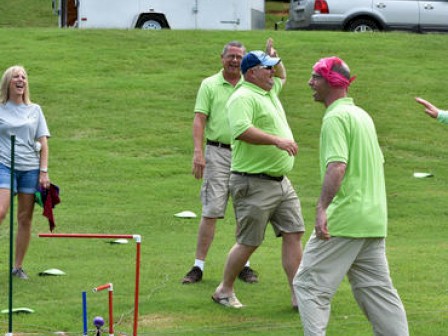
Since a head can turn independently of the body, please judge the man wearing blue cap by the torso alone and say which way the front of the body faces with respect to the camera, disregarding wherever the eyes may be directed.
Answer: to the viewer's right

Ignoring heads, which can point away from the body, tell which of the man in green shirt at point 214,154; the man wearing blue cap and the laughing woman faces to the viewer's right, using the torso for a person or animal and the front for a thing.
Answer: the man wearing blue cap

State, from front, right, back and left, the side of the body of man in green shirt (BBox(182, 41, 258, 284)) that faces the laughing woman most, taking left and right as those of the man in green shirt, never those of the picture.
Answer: right

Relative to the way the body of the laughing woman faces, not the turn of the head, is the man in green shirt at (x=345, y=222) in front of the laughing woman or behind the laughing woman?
in front

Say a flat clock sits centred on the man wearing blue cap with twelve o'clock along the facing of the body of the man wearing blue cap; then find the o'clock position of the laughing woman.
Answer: The laughing woman is roughly at 7 o'clock from the man wearing blue cap.

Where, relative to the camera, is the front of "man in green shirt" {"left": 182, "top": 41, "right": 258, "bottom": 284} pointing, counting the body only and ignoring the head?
toward the camera

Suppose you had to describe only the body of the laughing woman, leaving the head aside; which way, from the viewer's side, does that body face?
toward the camera

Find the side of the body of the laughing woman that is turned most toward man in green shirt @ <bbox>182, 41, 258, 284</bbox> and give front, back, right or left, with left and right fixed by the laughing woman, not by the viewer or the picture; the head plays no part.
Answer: left

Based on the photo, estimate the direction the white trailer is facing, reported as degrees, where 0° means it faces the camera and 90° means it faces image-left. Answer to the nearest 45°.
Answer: approximately 270°

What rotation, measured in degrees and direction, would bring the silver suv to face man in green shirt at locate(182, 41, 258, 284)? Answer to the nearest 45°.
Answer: approximately 90° to its right

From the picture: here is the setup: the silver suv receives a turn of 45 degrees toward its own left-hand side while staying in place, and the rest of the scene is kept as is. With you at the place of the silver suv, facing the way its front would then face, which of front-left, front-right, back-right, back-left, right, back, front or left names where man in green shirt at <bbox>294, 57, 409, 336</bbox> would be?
back-right

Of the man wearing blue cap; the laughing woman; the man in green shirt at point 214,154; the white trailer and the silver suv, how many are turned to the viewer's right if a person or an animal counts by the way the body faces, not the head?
3

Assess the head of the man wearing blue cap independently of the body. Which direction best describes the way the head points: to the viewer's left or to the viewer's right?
to the viewer's right

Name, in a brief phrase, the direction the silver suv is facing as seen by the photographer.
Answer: facing to the right of the viewer

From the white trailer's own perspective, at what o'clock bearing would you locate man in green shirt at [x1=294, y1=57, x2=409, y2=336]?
The man in green shirt is roughly at 3 o'clock from the white trailer.

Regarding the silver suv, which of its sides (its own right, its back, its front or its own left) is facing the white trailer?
back
